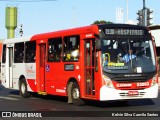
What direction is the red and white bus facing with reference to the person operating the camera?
facing the viewer and to the right of the viewer
